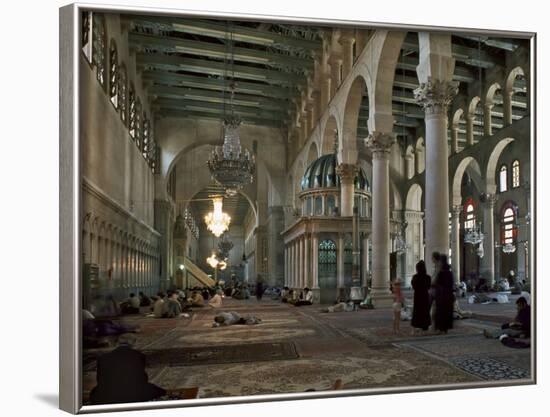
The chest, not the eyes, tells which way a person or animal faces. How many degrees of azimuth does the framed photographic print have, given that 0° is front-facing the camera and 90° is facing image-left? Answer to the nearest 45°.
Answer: approximately 315°
